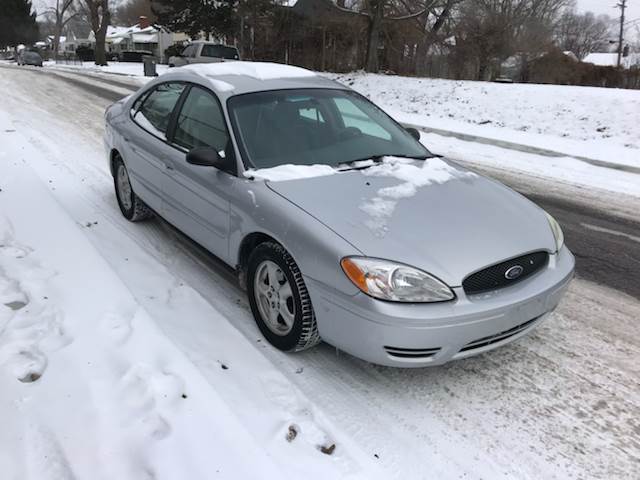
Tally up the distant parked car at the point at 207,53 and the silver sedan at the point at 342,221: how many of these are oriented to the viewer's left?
1

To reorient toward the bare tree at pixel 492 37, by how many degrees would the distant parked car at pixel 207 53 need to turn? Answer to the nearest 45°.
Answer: approximately 180°

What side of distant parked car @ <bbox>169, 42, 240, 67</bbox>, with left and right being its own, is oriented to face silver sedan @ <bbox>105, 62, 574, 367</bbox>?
left

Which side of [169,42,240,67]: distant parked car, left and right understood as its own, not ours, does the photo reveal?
left

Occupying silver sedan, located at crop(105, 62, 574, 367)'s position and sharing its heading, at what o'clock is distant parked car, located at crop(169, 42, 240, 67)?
The distant parked car is roughly at 7 o'clock from the silver sedan.

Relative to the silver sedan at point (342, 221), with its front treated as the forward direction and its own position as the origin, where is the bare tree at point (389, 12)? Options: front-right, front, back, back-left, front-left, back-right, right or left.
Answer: back-left

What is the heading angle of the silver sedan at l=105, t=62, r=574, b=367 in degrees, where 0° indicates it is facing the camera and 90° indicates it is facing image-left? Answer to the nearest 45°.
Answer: approximately 315°

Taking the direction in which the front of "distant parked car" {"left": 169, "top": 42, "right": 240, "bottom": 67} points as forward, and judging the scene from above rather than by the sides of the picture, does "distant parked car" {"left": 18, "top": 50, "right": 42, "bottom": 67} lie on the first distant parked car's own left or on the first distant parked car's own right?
on the first distant parked car's own right
